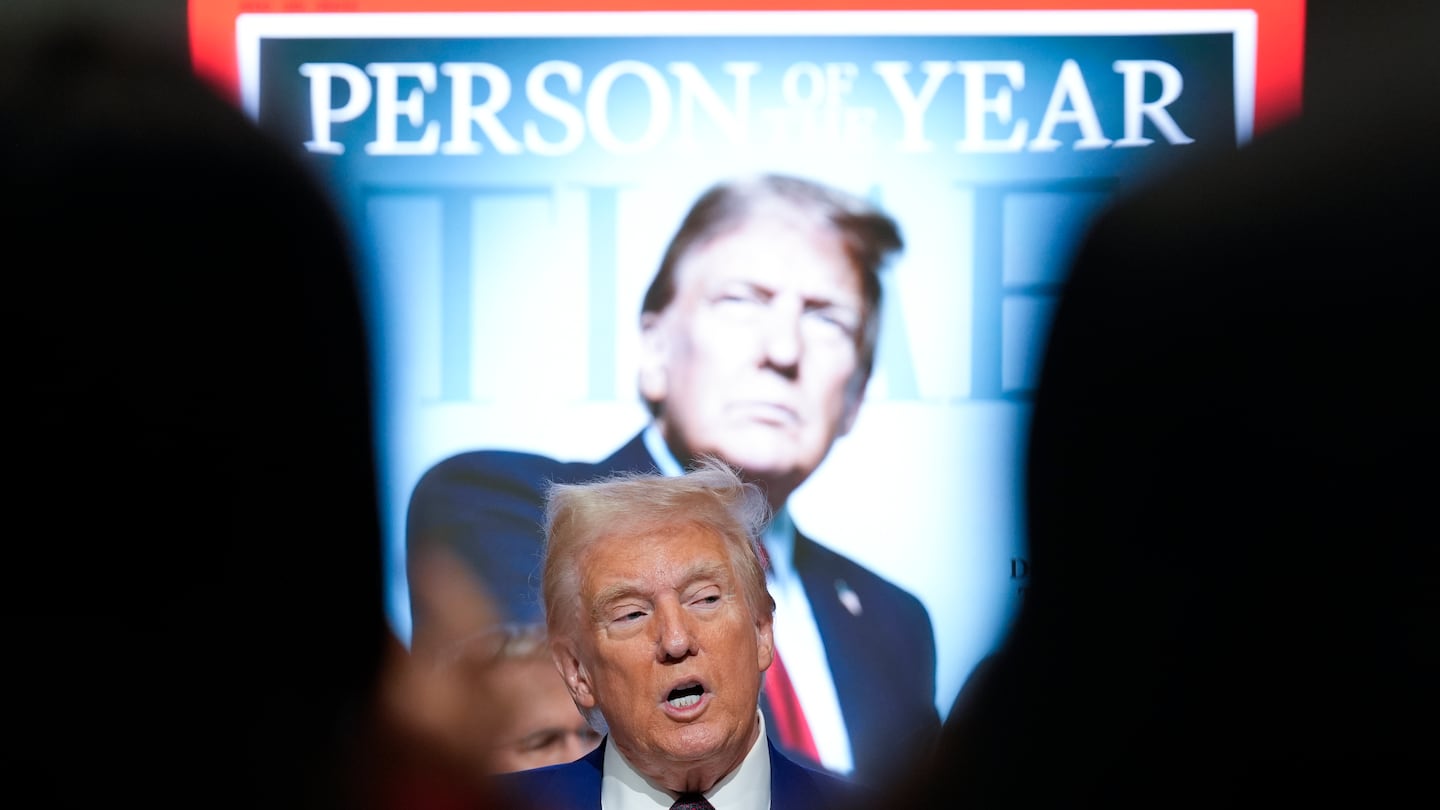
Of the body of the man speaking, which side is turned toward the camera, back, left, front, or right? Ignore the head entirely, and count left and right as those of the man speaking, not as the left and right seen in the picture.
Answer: front

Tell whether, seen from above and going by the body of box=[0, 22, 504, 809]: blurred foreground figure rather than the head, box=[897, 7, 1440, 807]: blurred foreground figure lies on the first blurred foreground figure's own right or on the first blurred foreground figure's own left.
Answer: on the first blurred foreground figure's own right

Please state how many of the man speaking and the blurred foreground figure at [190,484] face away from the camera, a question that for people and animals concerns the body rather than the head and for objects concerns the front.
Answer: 1

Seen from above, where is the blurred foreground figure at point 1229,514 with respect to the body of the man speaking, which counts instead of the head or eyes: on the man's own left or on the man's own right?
on the man's own left

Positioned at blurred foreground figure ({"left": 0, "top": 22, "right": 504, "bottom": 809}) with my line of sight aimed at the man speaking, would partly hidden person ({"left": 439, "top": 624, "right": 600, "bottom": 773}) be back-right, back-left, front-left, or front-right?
front-left

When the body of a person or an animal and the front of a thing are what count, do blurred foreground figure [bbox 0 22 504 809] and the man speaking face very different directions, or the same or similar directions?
very different directions

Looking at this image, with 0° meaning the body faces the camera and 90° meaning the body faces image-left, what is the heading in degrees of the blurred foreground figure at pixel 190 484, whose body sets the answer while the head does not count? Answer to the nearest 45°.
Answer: approximately 180°
